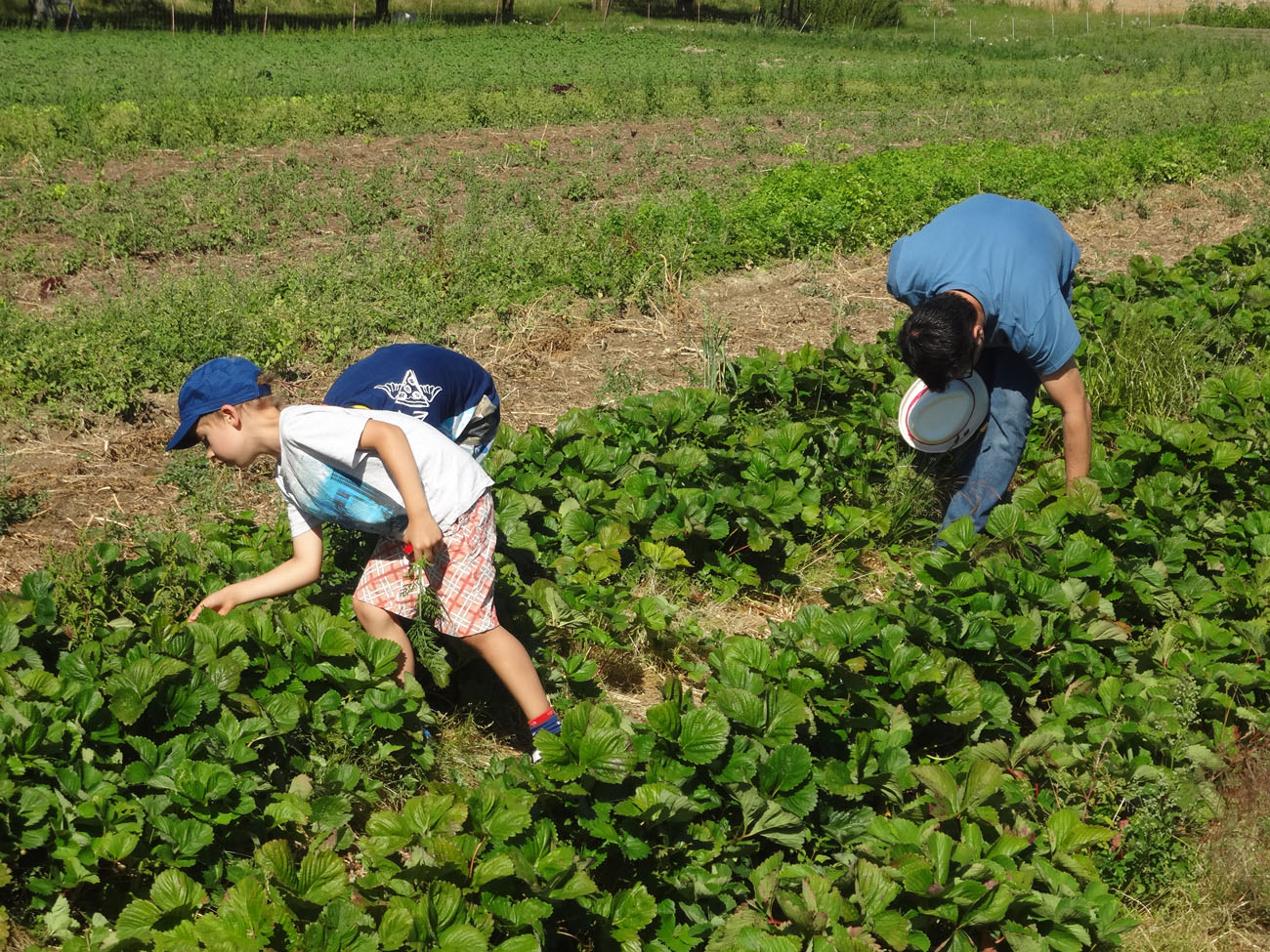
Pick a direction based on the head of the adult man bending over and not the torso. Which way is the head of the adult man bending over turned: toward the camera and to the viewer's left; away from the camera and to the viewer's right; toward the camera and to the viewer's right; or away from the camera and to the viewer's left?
toward the camera and to the viewer's left

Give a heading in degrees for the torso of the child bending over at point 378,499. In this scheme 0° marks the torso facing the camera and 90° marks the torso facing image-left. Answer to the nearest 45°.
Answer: approximately 90°

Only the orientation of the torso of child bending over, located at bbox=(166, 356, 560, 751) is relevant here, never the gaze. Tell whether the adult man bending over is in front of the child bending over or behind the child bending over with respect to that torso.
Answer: behind

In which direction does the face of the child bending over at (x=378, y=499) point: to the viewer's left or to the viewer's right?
to the viewer's left
